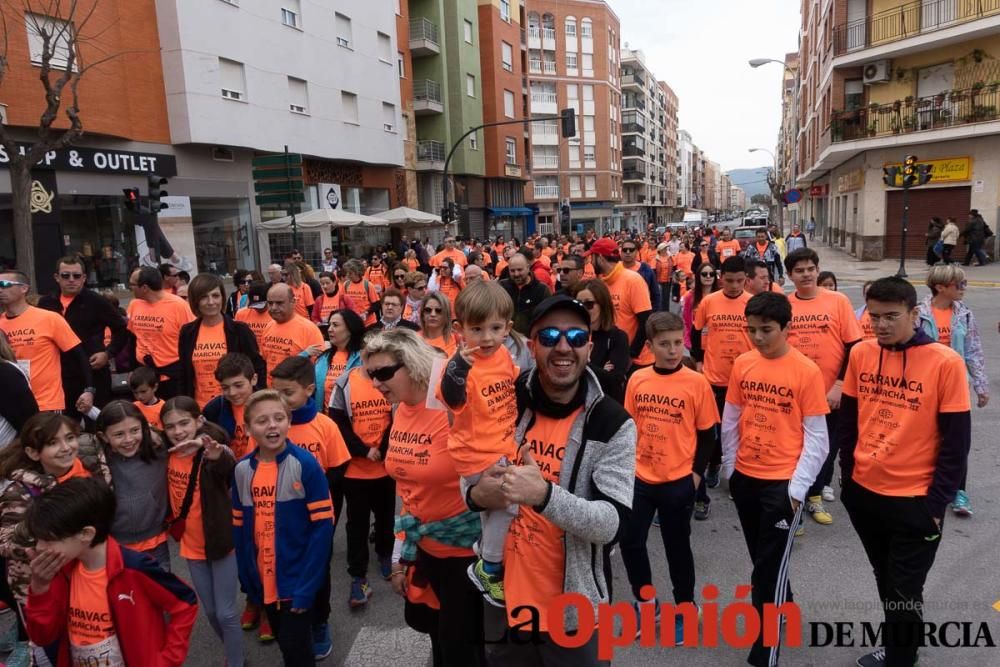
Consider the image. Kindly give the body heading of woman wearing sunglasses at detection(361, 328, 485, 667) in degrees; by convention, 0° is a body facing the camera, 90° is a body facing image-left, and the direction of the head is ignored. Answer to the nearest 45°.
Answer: approximately 45°

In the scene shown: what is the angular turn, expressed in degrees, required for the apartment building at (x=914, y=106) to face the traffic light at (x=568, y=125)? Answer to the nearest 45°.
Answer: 0° — it already faces it

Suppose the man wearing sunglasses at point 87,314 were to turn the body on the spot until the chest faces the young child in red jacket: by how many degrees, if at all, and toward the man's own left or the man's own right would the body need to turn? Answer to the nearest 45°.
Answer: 0° — they already face them

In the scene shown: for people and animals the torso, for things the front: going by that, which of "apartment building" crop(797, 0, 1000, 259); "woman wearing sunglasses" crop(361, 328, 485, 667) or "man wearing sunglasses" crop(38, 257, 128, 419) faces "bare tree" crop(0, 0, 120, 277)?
the apartment building

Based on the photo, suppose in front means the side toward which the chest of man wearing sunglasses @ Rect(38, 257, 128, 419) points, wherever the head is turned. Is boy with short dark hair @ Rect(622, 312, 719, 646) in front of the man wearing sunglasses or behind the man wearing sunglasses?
in front

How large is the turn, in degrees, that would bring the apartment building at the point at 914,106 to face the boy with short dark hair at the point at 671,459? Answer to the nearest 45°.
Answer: approximately 45° to its left

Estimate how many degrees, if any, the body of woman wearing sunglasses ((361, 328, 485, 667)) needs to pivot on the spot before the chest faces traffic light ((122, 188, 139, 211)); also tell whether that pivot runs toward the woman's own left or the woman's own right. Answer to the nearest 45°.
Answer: approximately 90° to the woman's own right

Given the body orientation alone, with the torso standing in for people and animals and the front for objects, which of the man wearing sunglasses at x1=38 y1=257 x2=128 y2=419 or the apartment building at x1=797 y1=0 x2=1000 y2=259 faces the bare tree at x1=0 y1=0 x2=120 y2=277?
the apartment building

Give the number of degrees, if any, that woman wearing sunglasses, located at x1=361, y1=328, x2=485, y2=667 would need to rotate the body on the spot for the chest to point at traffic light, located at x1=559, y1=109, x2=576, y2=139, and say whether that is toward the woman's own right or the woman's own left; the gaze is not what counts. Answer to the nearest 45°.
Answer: approximately 135° to the woman's own right

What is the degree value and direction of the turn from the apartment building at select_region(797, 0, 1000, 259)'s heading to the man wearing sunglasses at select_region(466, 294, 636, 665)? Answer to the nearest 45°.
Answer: approximately 45° to its left

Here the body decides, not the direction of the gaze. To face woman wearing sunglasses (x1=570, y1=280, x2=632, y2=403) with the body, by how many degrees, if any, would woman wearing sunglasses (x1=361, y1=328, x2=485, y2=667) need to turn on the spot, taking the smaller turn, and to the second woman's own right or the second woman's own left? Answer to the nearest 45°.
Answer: approximately 180°

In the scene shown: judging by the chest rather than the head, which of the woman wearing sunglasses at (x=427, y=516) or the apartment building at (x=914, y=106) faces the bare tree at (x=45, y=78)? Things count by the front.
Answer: the apartment building

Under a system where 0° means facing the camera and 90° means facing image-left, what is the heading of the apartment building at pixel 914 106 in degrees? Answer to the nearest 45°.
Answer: approximately 45°
